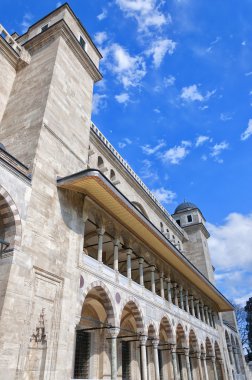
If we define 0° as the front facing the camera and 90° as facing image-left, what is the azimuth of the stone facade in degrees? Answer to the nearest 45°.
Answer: approximately 315°
